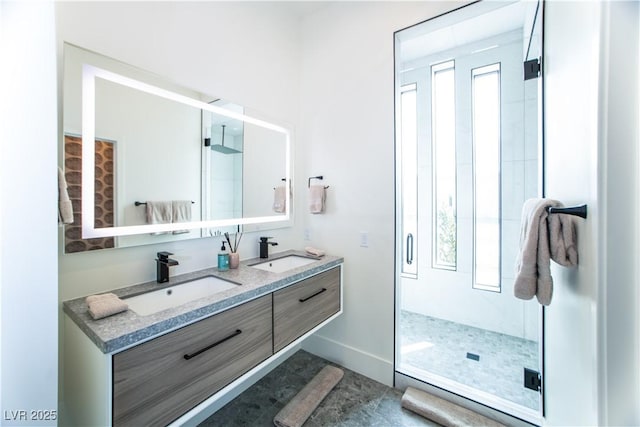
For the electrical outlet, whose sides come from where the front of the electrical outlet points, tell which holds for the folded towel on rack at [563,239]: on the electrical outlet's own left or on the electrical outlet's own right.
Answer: on the electrical outlet's own left

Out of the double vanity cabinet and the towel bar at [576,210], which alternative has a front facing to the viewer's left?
the towel bar

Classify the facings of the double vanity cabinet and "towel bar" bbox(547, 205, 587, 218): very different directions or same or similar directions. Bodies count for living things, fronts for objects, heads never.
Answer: very different directions

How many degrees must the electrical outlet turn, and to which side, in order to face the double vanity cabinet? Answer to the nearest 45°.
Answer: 0° — it already faces it

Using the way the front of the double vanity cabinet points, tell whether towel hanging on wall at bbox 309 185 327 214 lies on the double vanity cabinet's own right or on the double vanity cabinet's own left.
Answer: on the double vanity cabinet's own left

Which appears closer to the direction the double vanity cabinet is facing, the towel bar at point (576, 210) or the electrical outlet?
the towel bar

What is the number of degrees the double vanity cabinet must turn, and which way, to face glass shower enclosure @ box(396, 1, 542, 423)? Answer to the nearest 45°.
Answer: approximately 45° to its left

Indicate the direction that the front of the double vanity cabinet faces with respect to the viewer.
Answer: facing the viewer and to the right of the viewer

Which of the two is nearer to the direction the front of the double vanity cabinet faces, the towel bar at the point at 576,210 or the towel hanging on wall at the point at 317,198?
the towel bar

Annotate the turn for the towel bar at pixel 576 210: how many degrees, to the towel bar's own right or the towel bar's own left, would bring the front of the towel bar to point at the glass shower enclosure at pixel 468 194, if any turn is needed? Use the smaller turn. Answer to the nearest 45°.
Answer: approximately 90° to the towel bar's own right

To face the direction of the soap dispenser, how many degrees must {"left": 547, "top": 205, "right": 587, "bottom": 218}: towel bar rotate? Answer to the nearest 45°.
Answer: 0° — it already faces it

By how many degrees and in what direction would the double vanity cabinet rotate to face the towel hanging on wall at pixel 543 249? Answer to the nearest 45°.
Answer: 0° — it already faces it
